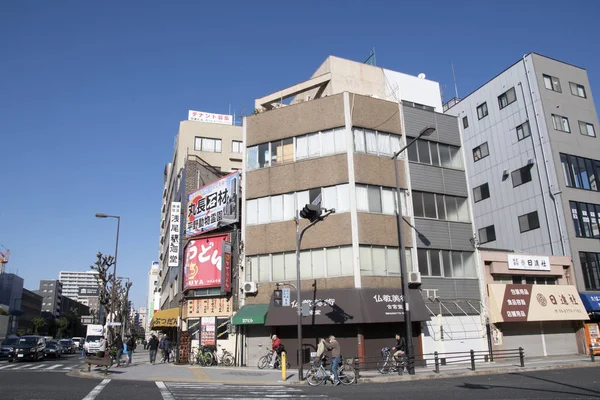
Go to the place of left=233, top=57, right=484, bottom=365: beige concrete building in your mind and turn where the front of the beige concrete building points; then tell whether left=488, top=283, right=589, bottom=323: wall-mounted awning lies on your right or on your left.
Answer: on your left

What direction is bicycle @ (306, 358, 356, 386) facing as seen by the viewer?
to the viewer's left

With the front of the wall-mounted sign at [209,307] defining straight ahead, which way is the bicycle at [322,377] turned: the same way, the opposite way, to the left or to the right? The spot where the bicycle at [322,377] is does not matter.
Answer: to the right

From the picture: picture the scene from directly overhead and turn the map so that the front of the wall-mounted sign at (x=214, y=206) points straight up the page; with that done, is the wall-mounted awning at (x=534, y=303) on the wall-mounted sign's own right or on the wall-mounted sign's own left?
on the wall-mounted sign's own left

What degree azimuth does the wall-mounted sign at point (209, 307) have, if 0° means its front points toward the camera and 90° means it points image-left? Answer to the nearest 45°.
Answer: approximately 0°

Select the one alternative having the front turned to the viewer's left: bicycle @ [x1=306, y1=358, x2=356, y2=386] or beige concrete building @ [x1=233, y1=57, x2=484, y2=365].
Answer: the bicycle
